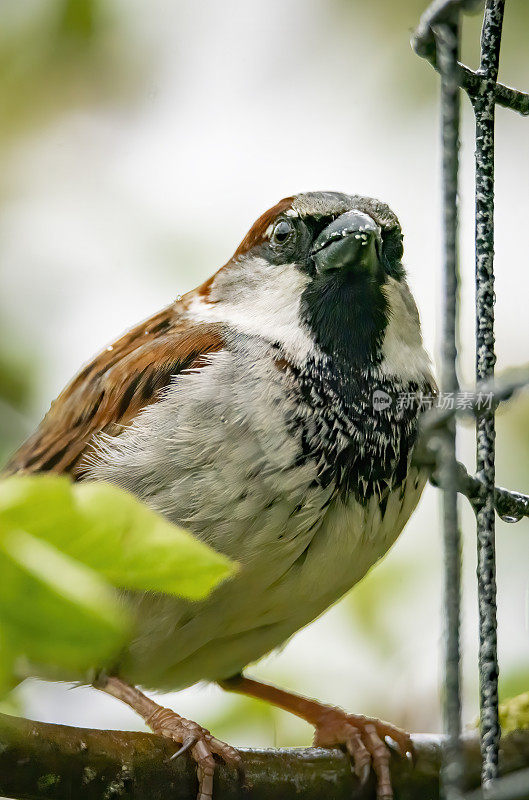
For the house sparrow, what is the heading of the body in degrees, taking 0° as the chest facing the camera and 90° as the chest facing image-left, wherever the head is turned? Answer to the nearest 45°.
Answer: approximately 315°

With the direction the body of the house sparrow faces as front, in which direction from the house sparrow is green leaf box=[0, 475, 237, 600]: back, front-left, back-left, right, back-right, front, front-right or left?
front-right
